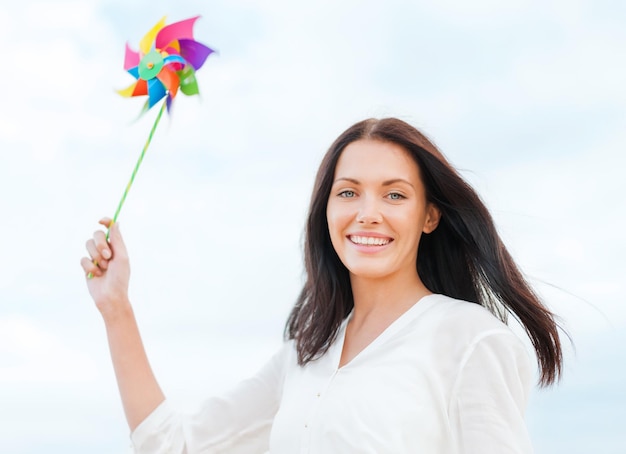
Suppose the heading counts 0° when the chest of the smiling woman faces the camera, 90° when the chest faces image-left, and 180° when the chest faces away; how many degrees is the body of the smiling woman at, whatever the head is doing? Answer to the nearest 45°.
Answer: approximately 45°
